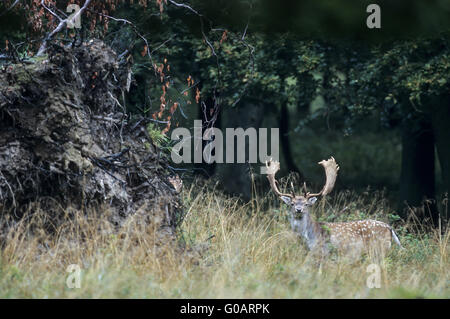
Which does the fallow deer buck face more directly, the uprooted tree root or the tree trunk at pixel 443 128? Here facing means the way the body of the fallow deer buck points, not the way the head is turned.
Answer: the uprooted tree root

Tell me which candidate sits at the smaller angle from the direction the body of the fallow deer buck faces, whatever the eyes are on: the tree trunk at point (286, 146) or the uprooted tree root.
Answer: the uprooted tree root

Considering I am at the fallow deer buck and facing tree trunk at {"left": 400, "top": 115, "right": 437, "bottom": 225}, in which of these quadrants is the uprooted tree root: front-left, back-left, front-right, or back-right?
back-left

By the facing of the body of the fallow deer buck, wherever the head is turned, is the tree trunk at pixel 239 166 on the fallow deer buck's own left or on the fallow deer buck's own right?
on the fallow deer buck's own right

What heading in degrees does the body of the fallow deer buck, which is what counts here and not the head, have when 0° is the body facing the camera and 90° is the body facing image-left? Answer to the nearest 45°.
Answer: approximately 90°

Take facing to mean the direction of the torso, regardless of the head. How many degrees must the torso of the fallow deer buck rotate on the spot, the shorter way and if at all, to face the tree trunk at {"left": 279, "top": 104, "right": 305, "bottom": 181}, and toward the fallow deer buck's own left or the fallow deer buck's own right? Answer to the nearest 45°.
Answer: approximately 90° to the fallow deer buck's own right

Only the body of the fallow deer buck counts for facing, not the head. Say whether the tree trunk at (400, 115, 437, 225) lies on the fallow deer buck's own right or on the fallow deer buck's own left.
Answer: on the fallow deer buck's own right
